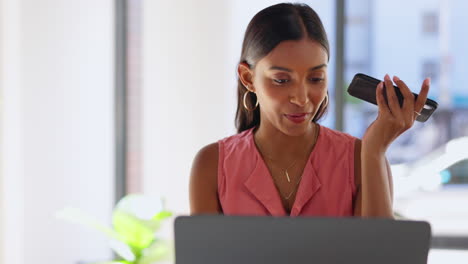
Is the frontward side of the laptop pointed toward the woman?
yes

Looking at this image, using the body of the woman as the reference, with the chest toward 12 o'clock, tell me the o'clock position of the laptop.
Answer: The laptop is roughly at 12 o'clock from the woman.

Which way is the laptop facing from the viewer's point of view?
away from the camera

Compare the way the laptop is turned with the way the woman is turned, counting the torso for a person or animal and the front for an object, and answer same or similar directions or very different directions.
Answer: very different directions

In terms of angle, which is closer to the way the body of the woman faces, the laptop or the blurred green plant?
the laptop

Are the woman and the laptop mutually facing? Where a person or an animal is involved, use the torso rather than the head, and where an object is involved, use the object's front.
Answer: yes

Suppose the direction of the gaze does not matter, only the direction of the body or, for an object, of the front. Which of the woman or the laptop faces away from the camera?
the laptop

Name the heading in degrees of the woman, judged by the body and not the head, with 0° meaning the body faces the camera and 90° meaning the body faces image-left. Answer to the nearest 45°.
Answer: approximately 0°

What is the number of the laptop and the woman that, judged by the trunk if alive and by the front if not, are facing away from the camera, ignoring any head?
1
